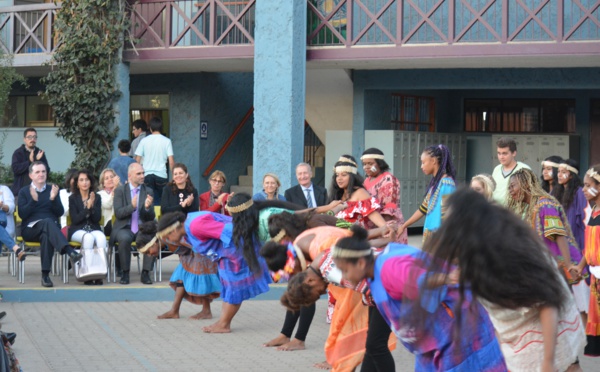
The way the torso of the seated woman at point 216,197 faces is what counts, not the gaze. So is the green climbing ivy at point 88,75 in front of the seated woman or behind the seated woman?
behind

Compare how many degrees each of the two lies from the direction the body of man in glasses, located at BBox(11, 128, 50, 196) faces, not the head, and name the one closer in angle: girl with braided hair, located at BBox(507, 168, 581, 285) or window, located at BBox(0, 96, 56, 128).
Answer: the girl with braided hair

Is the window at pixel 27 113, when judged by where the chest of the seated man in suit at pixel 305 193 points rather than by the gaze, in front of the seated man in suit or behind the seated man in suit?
behind

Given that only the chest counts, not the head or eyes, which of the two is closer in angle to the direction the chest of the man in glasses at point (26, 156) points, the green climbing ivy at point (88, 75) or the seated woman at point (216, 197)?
the seated woman

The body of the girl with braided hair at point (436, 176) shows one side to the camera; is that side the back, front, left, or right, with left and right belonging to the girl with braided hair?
left

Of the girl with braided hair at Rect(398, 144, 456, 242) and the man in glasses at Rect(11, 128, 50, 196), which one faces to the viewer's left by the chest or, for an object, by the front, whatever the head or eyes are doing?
the girl with braided hair

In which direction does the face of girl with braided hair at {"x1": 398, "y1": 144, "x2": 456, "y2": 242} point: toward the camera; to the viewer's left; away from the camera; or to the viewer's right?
to the viewer's left

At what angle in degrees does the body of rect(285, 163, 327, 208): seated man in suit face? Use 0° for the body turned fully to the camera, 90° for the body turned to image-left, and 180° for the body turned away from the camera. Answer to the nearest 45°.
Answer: approximately 0°
